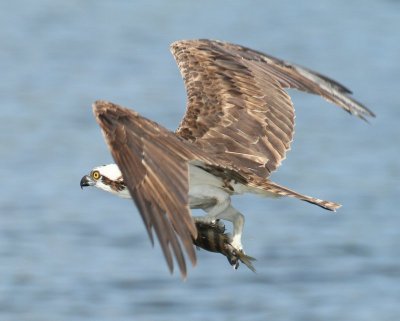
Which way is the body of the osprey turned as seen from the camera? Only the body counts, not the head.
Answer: to the viewer's left
